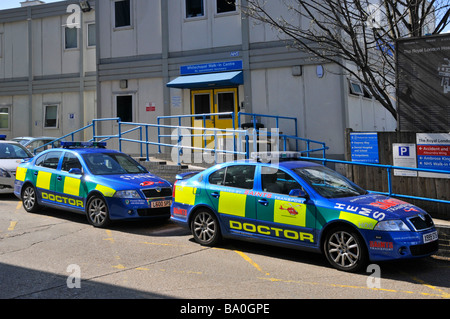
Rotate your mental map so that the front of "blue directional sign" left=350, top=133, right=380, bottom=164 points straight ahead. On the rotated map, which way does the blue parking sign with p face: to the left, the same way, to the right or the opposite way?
the same way

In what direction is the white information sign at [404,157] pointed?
toward the camera

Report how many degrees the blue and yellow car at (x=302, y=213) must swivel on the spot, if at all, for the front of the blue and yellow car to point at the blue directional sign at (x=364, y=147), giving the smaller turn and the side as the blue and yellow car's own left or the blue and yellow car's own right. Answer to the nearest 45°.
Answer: approximately 90° to the blue and yellow car's own left

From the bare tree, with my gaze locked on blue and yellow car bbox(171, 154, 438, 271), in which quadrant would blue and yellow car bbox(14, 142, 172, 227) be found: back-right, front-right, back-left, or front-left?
front-right

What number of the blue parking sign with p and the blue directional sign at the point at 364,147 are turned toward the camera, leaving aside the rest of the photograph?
2

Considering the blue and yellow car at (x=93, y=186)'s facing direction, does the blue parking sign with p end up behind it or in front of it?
in front

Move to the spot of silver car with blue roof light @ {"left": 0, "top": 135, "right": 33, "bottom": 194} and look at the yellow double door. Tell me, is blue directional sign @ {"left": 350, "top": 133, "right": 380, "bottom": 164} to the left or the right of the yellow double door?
right

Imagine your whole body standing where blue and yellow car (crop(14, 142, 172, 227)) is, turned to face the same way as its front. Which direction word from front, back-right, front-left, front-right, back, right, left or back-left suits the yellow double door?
left

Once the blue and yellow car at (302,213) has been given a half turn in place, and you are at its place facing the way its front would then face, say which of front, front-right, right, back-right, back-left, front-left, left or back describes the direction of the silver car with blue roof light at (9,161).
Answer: front

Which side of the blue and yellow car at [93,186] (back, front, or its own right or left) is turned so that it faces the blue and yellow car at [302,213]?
front

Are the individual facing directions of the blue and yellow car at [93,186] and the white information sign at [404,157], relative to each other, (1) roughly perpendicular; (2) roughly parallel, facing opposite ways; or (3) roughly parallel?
roughly perpendicular

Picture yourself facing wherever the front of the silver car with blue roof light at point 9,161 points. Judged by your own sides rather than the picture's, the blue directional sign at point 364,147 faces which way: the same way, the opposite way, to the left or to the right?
to the right

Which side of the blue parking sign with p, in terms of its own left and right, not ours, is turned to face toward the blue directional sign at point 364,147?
right

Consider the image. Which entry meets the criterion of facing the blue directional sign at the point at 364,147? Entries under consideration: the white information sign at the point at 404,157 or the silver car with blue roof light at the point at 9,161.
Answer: the silver car with blue roof light
